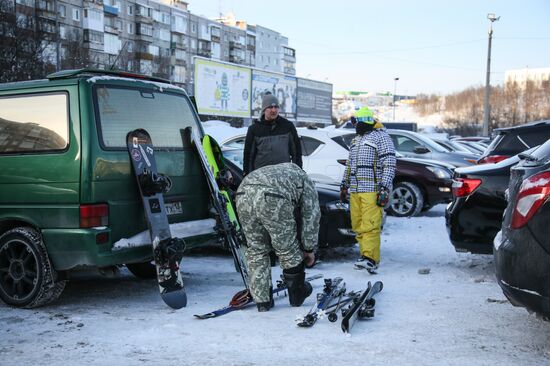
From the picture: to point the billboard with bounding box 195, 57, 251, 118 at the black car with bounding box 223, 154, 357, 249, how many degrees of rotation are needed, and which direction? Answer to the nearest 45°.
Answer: approximately 45° to its right

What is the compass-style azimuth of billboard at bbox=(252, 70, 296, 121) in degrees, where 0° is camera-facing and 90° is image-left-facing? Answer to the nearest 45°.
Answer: approximately 315°

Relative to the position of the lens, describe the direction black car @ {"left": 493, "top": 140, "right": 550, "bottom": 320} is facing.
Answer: facing away from the viewer and to the right of the viewer

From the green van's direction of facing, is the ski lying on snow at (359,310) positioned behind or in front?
behind

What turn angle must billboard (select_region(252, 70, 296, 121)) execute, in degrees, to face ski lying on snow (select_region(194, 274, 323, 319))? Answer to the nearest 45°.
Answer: approximately 45° to its right
